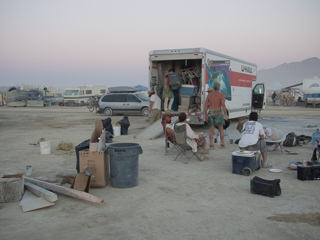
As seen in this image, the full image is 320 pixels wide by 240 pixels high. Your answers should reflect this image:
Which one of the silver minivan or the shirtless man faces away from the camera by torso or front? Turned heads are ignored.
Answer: the shirtless man

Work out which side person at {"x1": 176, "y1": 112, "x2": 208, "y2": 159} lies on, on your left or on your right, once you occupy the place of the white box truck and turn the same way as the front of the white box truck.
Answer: on your right

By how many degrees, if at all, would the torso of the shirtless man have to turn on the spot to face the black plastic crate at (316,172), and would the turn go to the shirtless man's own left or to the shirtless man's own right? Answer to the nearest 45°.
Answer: approximately 135° to the shirtless man's own right

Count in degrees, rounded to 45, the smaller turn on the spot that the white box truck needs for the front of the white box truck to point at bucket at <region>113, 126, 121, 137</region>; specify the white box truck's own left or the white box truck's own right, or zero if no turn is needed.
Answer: approximately 180°

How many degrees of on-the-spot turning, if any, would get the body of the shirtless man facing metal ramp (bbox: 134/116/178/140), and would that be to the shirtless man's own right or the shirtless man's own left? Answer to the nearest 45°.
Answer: approximately 45° to the shirtless man's own left

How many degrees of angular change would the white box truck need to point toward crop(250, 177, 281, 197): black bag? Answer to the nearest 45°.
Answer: approximately 135° to its right

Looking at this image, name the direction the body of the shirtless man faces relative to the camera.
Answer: away from the camera

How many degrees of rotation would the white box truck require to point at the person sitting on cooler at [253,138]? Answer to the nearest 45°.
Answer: approximately 135° to its right

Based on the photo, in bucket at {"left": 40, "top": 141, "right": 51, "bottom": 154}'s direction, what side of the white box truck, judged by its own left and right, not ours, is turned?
back

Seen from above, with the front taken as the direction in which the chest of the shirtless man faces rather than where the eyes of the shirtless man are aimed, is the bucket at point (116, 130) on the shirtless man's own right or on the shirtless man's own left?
on the shirtless man's own left
